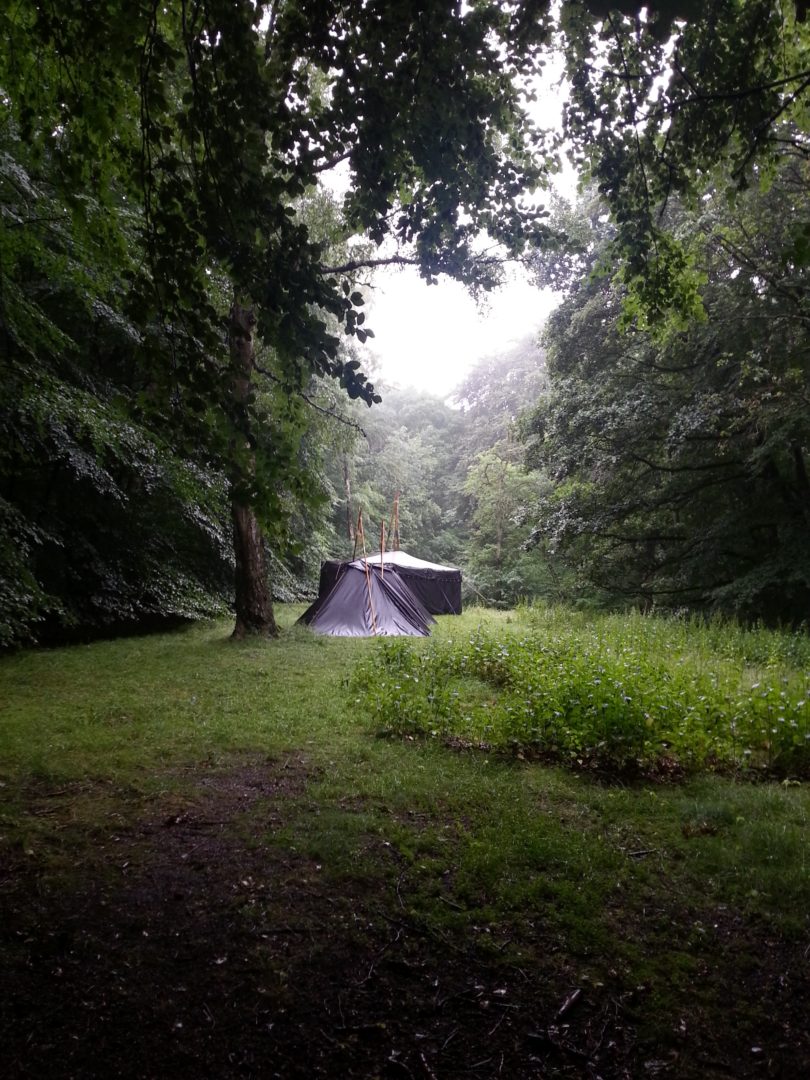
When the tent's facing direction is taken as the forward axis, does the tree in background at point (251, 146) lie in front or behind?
in front

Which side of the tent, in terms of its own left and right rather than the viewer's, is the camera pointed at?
front
